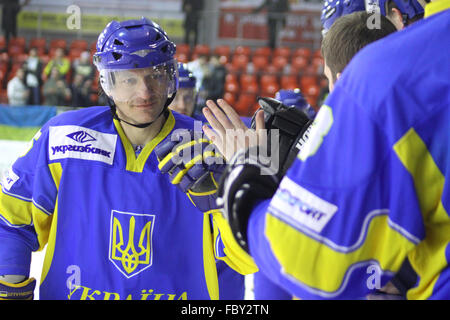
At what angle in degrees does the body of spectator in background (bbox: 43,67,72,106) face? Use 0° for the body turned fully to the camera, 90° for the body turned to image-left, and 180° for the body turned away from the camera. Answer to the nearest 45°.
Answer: approximately 0°

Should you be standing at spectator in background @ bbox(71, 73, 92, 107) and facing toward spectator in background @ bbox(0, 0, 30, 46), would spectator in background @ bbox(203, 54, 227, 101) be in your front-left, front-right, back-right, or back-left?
back-right

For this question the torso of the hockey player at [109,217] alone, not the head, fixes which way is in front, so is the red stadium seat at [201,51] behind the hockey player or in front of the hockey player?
behind

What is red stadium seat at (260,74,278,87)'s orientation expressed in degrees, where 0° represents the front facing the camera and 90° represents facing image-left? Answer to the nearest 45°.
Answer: approximately 0°

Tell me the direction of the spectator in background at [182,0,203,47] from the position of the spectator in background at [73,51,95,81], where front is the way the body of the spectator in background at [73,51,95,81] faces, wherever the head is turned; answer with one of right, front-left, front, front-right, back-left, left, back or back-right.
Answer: back-left

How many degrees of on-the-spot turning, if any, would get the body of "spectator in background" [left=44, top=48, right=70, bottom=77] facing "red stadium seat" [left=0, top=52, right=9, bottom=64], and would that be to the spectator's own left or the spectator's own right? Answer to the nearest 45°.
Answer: approximately 135° to the spectator's own right
